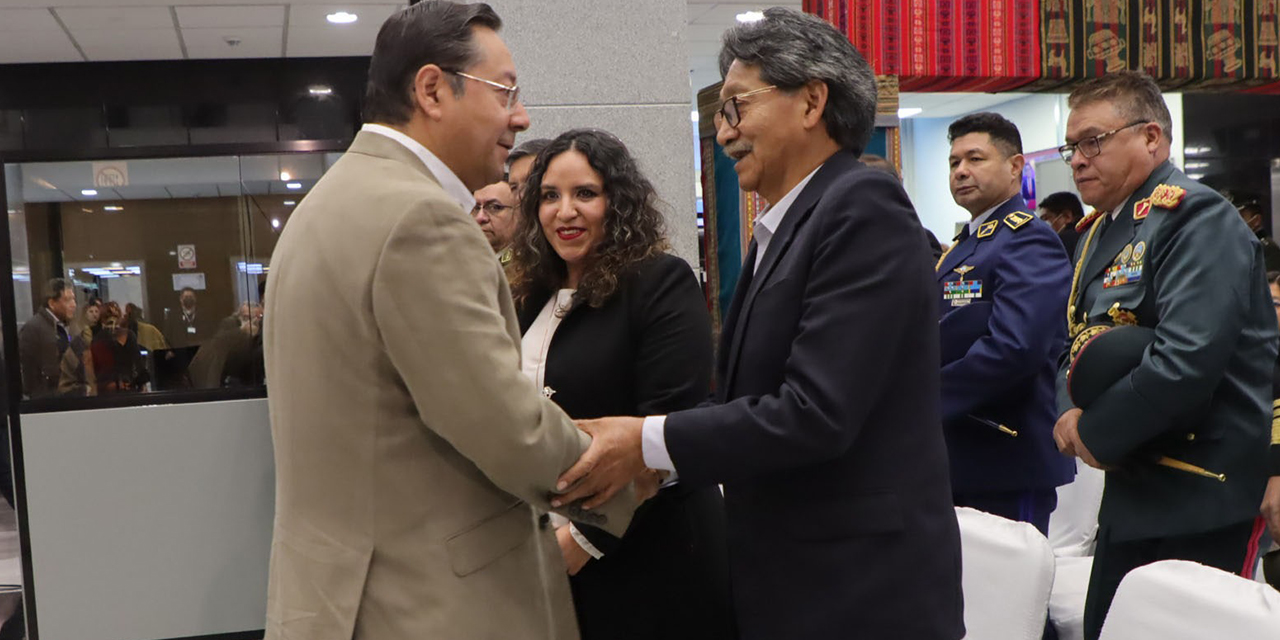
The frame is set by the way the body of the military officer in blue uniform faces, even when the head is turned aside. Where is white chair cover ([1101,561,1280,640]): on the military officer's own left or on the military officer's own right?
on the military officer's own left

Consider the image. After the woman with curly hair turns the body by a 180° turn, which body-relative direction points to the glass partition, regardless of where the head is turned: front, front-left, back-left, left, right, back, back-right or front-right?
left

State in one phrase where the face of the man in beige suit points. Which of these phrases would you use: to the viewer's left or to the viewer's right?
to the viewer's right

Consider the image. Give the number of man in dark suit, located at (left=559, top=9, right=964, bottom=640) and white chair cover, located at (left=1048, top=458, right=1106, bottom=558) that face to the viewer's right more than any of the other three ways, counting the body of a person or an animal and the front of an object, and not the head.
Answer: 0

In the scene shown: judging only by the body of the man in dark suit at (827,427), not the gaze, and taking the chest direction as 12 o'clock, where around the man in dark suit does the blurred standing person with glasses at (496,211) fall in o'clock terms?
The blurred standing person with glasses is roughly at 2 o'clock from the man in dark suit.

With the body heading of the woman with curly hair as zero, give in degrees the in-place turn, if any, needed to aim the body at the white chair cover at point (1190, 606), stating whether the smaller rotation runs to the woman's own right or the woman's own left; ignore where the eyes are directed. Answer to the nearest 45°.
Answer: approximately 90° to the woman's own left

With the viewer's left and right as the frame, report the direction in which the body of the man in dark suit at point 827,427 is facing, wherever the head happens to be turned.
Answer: facing to the left of the viewer

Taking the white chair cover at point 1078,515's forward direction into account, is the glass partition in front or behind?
in front

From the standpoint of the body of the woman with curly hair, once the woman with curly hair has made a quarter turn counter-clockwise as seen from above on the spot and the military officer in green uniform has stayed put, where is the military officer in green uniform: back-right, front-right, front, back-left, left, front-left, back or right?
front-left

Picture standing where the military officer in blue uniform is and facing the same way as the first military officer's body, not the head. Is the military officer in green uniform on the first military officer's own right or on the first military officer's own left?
on the first military officer's own left

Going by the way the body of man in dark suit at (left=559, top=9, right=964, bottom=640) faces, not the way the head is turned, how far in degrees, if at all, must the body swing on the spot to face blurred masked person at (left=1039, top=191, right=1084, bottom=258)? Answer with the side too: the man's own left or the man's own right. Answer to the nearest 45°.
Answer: approximately 90° to the man's own right

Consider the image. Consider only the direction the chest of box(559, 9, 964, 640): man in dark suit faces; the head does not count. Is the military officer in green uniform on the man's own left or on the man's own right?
on the man's own right

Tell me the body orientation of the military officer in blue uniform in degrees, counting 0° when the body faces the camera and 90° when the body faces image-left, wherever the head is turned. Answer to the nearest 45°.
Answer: approximately 45°
